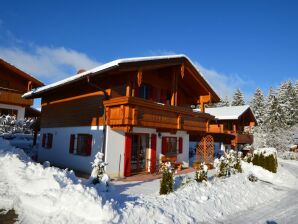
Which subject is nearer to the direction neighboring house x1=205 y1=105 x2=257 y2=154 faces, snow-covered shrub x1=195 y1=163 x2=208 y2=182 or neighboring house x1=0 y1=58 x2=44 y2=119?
the snow-covered shrub

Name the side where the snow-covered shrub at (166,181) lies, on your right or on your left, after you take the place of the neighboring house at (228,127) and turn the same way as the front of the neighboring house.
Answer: on your right

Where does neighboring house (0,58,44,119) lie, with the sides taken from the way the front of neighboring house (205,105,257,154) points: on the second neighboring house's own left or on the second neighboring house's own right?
on the second neighboring house's own right

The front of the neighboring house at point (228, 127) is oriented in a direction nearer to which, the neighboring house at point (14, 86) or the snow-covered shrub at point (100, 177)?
the snow-covered shrub

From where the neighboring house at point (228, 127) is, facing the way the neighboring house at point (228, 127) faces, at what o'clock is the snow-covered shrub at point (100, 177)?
The snow-covered shrub is roughly at 2 o'clock from the neighboring house.

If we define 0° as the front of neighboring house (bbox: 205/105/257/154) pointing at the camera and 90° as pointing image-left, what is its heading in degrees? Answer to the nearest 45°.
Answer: approximately 315°
